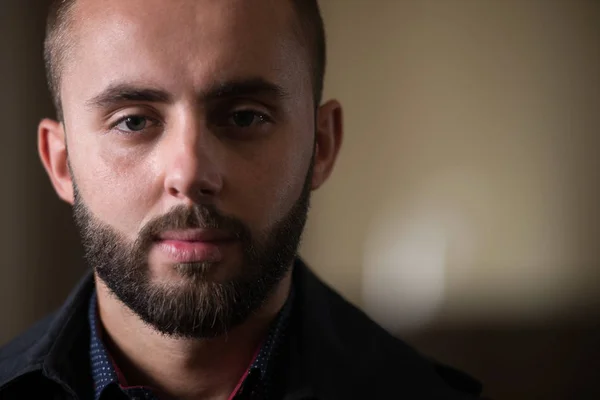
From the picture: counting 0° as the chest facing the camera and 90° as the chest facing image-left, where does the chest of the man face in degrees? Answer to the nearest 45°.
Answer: approximately 0°
